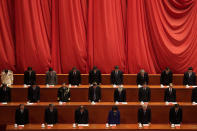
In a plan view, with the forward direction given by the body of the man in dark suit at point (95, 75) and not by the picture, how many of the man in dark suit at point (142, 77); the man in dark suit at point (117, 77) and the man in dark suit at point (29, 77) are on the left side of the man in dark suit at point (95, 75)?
2

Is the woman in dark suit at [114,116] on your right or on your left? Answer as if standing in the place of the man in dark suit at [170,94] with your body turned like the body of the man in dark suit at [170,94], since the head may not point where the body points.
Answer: on your right

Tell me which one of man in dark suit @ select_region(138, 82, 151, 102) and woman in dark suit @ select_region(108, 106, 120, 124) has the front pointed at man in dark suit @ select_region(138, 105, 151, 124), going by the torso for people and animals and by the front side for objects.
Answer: man in dark suit @ select_region(138, 82, 151, 102)

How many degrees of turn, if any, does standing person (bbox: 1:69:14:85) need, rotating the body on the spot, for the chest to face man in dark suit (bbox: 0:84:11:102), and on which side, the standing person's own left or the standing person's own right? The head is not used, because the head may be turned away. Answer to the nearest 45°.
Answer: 0° — they already face them

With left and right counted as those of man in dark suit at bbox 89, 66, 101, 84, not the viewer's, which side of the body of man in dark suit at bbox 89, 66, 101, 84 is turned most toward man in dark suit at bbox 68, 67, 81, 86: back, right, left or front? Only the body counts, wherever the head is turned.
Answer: right

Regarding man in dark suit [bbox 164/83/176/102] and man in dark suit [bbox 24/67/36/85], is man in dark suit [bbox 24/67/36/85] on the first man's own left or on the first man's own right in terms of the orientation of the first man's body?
on the first man's own right

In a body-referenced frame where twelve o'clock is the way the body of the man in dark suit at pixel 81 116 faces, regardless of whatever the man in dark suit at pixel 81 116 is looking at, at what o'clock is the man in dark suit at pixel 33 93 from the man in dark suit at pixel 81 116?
the man in dark suit at pixel 33 93 is roughly at 4 o'clock from the man in dark suit at pixel 81 116.

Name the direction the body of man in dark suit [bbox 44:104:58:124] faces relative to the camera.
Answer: toward the camera

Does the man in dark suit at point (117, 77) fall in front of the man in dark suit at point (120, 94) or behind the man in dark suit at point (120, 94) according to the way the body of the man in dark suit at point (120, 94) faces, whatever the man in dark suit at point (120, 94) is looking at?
behind

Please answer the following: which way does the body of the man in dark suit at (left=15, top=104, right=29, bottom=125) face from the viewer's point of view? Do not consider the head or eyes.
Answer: toward the camera

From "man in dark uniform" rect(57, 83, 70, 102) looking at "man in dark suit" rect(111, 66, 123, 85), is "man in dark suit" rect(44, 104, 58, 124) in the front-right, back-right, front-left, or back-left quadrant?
back-right

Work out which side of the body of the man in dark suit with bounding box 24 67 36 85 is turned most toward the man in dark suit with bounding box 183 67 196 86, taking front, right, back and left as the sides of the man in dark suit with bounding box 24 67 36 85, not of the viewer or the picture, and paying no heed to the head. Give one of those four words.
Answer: left

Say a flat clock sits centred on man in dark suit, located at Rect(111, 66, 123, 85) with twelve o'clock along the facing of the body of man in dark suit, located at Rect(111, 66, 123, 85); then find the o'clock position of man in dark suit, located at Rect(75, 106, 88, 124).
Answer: man in dark suit, located at Rect(75, 106, 88, 124) is roughly at 1 o'clock from man in dark suit, located at Rect(111, 66, 123, 85).

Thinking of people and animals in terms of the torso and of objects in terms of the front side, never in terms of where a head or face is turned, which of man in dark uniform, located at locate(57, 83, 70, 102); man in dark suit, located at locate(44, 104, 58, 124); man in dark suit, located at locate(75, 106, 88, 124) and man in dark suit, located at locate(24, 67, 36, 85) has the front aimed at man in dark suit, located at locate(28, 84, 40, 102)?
man in dark suit, located at locate(24, 67, 36, 85)

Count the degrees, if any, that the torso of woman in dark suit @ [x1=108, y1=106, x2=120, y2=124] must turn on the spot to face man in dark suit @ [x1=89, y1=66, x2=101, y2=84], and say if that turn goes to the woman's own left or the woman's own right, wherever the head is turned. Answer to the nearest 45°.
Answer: approximately 180°
